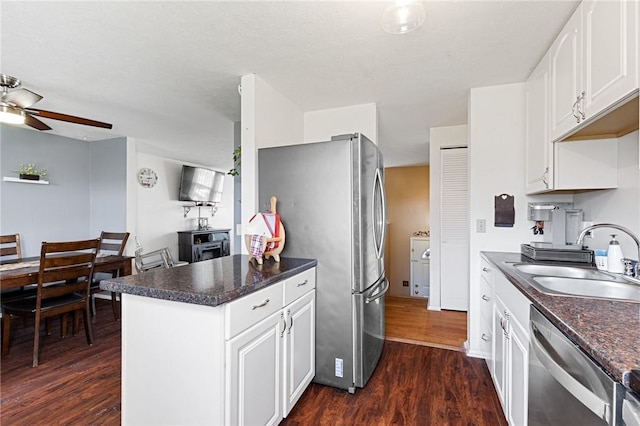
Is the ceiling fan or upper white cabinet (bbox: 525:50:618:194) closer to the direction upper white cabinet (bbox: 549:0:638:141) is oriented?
the ceiling fan

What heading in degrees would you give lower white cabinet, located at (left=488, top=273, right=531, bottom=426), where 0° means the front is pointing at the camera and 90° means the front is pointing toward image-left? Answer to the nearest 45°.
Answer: approximately 90°

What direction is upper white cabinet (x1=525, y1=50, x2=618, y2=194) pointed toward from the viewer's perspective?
to the viewer's left

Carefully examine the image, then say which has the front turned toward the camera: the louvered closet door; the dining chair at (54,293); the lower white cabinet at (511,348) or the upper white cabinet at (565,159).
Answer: the louvered closet door

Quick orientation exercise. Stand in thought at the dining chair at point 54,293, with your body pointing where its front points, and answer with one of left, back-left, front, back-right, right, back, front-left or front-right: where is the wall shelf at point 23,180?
front-right

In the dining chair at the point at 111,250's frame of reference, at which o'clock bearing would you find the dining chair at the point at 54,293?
the dining chair at the point at 54,293 is roughly at 11 o'clock from the dining chair at the point at 111,250.

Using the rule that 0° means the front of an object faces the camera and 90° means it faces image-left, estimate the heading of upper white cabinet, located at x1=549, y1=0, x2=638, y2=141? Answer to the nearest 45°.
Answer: approximately 45°

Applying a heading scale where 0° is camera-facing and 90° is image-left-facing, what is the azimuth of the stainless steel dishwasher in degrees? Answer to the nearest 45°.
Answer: approximately 45°

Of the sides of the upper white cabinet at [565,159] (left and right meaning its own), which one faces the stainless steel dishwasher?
left

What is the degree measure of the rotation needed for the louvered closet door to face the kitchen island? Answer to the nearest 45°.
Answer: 0° — it already faces it

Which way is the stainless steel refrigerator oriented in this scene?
to the viewer's right
